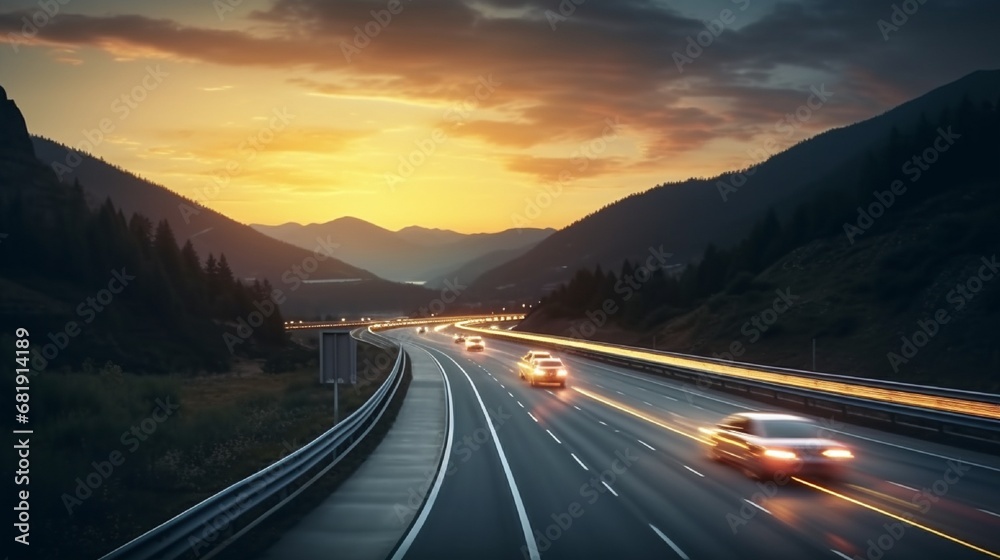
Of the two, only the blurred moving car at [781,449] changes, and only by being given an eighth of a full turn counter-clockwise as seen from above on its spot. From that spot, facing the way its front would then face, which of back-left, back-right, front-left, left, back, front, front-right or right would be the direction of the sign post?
back

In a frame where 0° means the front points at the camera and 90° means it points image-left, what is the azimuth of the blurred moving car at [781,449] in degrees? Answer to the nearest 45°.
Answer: approximately 315°
